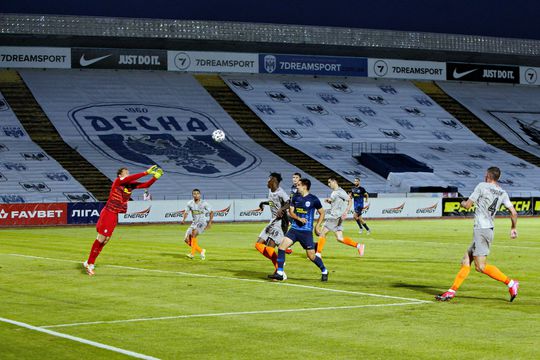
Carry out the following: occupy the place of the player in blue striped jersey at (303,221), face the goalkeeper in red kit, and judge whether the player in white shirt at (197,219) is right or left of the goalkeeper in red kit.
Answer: right

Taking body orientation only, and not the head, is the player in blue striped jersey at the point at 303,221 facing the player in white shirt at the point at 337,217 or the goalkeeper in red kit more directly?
the goalkeeper in red kit
